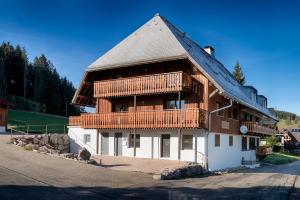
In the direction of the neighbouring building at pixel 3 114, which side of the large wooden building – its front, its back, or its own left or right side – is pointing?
right

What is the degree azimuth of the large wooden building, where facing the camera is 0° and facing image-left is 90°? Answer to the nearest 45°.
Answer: approximately 45°
